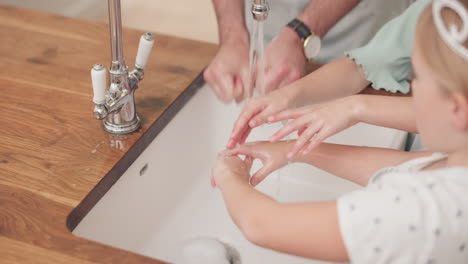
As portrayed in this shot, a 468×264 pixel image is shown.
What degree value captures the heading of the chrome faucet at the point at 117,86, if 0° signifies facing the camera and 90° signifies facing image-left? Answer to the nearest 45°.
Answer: approximately 315°
